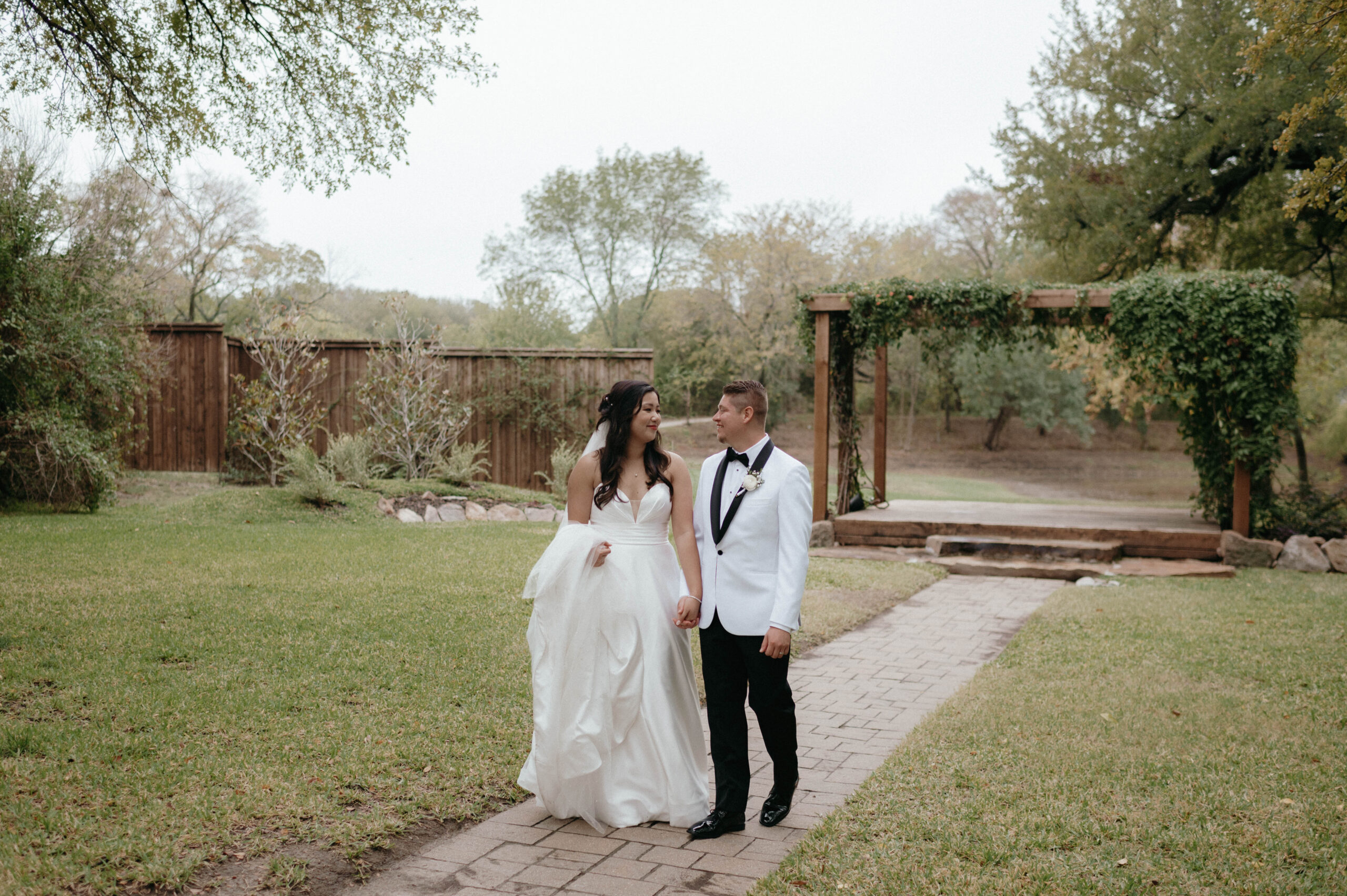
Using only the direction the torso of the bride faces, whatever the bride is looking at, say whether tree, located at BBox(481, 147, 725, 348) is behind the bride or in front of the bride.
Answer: behind

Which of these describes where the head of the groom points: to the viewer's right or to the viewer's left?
to the viewer's left

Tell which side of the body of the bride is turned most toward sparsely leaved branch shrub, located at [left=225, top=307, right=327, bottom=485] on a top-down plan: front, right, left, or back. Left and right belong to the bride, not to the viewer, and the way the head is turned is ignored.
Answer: back

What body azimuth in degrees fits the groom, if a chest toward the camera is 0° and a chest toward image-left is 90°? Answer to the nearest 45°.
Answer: approximately 45°

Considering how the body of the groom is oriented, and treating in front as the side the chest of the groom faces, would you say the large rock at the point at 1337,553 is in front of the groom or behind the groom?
behind

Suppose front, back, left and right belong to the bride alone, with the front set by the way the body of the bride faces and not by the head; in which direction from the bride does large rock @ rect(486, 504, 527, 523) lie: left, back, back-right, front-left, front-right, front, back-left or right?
back

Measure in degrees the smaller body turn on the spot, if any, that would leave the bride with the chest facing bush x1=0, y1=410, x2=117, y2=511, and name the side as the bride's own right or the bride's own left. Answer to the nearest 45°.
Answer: approximately 135° to the bride's own right

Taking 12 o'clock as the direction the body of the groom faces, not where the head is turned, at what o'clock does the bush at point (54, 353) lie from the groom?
The bush is roughly at 3 o'clock from the groom.

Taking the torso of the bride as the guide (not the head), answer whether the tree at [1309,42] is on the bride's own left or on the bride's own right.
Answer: on the bride's own left

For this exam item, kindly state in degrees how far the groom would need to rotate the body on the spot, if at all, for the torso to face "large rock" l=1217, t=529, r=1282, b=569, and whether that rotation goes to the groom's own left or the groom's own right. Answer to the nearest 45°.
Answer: approximately 180°

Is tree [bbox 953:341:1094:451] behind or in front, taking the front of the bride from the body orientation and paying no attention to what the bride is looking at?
behind

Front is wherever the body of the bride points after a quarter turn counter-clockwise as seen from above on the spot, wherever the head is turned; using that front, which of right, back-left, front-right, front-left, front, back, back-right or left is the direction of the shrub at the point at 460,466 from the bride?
left
